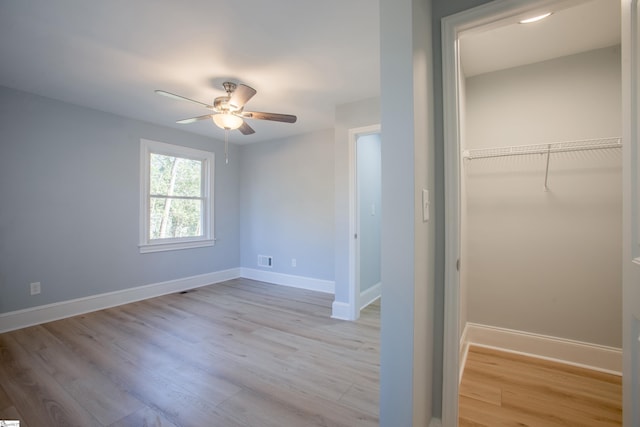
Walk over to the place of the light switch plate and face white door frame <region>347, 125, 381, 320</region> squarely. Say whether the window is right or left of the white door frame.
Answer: left

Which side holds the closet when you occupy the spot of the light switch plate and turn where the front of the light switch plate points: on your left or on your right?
on your left

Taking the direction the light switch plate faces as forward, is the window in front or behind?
behind

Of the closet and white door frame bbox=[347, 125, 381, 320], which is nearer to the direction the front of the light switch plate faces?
the closet
